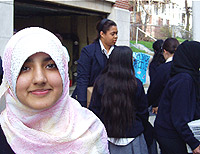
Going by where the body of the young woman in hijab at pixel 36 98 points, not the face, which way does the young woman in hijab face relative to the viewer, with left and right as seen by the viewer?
facing the viewer

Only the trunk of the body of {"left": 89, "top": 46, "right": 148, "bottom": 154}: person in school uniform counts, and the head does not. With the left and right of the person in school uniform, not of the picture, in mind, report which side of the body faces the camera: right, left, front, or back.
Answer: back

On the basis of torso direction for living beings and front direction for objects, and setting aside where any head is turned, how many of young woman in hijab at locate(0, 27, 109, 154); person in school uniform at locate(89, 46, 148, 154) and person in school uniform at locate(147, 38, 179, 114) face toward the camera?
1

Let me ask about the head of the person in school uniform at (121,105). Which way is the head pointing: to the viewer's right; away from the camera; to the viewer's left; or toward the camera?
away from the camera

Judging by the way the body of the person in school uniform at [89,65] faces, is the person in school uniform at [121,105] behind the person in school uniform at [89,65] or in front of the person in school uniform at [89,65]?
in front

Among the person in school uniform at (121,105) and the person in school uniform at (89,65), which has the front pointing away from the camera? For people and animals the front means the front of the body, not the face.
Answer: the person in school uniform at (121,105)

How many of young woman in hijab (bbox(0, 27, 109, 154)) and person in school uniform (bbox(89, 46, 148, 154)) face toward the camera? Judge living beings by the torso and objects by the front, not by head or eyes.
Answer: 1

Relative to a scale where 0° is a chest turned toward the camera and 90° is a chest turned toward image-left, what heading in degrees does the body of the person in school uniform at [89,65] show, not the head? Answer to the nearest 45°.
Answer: approximately 315°

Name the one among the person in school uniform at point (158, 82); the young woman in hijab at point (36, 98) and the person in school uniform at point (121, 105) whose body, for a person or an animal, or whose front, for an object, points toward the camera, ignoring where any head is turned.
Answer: the young woman in hijab

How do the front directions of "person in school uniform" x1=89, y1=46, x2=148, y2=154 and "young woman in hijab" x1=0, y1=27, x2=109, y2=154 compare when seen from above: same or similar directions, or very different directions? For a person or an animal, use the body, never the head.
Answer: very different directions
